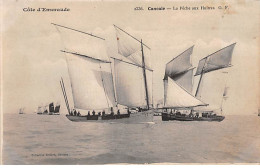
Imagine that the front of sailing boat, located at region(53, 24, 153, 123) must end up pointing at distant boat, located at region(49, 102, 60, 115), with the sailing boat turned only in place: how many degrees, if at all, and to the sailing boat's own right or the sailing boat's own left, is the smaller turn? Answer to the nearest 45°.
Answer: approximately 90° to the sailing boat's own left

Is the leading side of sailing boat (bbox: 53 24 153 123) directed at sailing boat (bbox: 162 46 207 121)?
yes

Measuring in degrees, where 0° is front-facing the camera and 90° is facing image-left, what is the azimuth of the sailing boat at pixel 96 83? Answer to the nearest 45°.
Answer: approximately 270°

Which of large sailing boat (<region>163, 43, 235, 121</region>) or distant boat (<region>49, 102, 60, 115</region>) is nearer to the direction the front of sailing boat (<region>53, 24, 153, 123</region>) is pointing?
the large sailing boat
